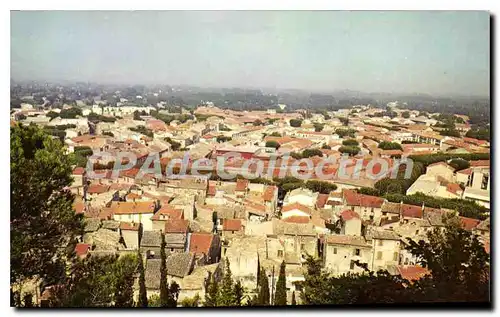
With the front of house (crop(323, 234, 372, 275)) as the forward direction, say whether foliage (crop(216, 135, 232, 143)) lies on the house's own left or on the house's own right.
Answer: on the house's own right

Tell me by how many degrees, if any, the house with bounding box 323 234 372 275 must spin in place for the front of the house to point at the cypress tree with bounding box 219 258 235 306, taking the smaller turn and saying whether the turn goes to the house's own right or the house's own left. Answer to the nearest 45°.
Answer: approximately 45° to the house's own right

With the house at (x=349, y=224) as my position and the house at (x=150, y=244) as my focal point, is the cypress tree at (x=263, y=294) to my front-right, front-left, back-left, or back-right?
front-left

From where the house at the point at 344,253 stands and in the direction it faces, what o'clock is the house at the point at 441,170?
the house at the point at 441,170 is roughly at 8 o'clock from the house at the point at 344,253.

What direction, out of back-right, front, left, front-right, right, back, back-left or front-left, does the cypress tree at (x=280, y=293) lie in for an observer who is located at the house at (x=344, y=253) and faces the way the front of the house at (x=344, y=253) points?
front-right

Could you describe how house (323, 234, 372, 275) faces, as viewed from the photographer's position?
facing the viewer

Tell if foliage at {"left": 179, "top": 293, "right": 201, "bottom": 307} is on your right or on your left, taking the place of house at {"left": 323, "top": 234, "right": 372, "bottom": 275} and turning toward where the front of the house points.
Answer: on your right

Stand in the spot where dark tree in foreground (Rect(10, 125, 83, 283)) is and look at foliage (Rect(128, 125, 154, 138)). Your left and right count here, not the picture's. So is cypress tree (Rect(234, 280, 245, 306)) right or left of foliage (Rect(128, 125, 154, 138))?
right

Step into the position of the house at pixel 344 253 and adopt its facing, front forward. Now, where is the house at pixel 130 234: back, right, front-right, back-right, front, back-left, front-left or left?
right
